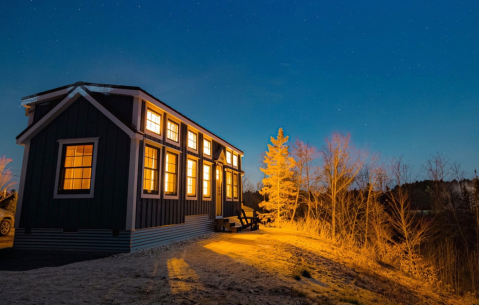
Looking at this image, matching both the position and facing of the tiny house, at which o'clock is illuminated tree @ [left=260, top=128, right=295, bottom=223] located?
The illuminated tree is roughly at 9 o'clock from the tiny house.

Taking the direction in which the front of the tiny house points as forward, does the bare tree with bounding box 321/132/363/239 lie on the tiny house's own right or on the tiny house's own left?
on the tiny house's own left

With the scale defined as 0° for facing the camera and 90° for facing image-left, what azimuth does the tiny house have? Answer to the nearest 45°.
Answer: approximately 315°
